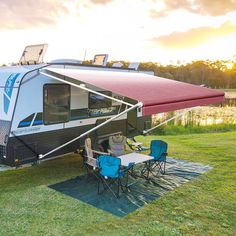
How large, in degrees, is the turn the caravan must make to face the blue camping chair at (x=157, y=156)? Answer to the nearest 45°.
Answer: approximately 135° to its left

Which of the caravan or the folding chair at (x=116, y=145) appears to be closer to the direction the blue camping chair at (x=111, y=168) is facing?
the folding chair

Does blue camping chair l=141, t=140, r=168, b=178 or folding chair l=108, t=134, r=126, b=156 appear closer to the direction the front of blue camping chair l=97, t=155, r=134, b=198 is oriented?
the blue camping chair

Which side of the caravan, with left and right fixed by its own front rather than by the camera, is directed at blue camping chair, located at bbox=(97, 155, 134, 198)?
left

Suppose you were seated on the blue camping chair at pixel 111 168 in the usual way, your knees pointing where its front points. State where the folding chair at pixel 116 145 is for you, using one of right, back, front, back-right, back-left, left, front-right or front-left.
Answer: front-left

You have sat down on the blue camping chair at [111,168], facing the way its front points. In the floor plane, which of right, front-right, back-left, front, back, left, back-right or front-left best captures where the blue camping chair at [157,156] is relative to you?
front

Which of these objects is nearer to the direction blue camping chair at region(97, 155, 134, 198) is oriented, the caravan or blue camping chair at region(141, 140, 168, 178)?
the blue camping chair

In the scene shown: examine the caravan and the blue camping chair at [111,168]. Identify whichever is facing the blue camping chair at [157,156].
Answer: the blue camping chair at [111,168]

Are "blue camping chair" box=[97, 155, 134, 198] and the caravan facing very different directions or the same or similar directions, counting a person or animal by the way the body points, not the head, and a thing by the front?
very different directions

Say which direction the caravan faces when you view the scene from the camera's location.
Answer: facing the viewer and to the left of the viewer
